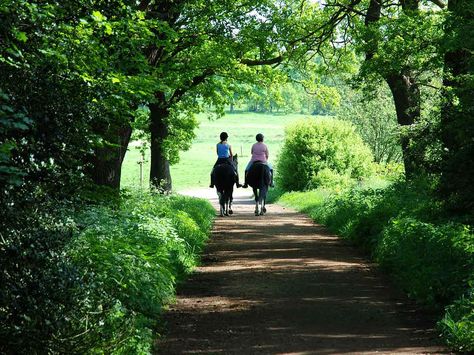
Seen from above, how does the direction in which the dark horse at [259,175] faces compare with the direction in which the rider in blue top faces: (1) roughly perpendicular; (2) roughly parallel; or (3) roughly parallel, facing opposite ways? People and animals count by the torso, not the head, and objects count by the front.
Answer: roughly parallel

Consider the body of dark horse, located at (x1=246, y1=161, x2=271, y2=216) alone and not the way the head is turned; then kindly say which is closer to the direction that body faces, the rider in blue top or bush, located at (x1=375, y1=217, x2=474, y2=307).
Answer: the rider in blue top

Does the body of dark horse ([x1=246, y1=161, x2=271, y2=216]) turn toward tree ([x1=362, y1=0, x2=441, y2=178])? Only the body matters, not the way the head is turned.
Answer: no

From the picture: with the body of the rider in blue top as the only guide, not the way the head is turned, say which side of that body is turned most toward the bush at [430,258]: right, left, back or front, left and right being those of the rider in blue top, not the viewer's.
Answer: back

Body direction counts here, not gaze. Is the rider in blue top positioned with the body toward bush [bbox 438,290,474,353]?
no

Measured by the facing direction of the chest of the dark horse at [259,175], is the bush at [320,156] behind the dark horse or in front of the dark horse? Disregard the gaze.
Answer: in front

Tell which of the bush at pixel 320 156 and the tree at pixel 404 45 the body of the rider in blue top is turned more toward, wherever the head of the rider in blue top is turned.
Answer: the bush

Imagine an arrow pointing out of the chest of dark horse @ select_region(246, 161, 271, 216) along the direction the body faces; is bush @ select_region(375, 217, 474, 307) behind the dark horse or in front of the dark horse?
behind

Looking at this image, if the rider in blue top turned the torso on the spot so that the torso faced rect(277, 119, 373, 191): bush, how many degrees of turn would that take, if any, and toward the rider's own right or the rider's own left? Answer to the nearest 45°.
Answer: approximately 45° to the rider's own right

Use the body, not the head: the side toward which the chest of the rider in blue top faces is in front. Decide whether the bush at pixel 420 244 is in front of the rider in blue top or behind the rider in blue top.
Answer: behind

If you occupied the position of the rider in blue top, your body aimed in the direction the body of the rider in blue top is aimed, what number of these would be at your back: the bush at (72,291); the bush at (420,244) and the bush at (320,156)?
2

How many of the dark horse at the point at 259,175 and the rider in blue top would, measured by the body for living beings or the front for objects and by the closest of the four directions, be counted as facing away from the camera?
2

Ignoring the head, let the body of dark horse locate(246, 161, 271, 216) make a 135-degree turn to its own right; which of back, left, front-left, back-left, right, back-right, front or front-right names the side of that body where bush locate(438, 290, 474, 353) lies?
front-right

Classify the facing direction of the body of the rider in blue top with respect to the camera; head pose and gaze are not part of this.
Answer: away from the camera

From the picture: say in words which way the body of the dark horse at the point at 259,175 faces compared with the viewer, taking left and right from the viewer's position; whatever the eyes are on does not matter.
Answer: facing away from the viewer
